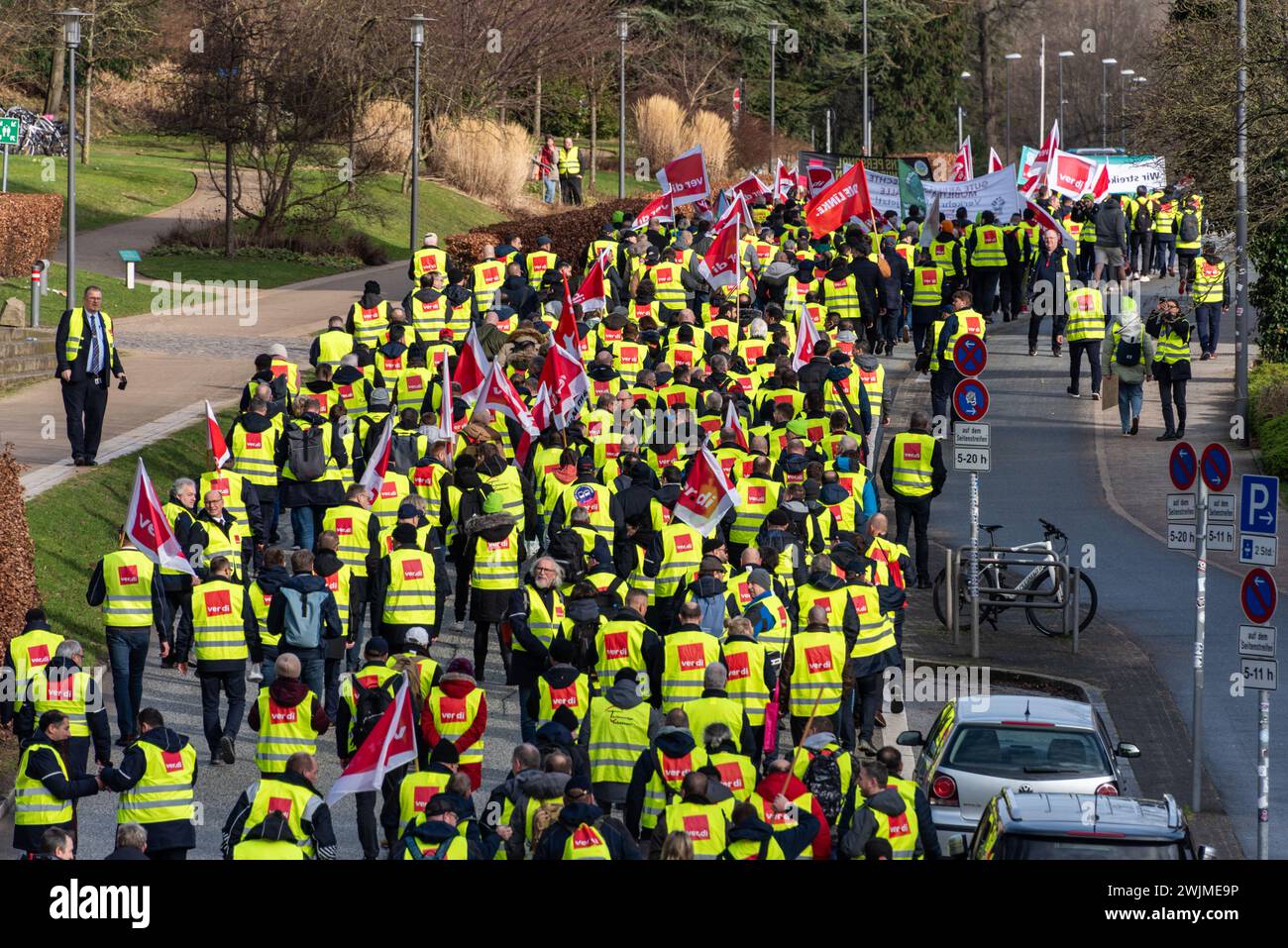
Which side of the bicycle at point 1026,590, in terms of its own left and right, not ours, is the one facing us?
right

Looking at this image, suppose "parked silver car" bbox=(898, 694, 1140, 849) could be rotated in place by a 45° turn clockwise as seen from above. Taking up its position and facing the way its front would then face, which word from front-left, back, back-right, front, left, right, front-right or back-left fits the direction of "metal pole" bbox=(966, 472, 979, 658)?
front-left

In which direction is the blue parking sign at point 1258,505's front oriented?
toward the camera

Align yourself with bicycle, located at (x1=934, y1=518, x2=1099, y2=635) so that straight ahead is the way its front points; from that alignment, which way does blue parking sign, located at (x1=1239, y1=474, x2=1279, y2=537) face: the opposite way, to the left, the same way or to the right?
to the right

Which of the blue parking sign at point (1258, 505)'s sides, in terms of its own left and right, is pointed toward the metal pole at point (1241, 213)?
back

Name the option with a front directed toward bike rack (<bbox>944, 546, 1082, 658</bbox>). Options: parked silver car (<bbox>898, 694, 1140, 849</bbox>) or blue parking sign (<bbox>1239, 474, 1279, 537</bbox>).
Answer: the parked silver car

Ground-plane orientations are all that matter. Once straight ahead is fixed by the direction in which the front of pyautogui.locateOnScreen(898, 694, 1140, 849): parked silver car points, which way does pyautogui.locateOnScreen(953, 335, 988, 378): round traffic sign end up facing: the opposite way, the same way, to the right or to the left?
the opposite way

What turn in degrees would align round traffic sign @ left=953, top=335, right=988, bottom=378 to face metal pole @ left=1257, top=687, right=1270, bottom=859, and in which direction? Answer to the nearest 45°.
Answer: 0° — it already faces it

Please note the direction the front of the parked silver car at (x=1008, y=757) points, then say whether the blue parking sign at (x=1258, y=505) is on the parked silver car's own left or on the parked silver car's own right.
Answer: on the parked silver car's own right

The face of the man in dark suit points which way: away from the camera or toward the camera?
toward the camera

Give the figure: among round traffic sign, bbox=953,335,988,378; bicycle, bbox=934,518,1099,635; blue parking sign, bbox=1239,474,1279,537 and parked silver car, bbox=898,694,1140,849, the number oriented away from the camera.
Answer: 1

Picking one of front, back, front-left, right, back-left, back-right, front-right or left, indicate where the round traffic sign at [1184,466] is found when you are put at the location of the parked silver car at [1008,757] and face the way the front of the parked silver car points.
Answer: front-right

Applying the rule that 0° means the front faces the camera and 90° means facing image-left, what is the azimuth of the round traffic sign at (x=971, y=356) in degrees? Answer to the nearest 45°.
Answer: approximately 0°

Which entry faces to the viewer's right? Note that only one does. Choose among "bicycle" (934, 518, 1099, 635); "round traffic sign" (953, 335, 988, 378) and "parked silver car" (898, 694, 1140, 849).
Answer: the bicycle
